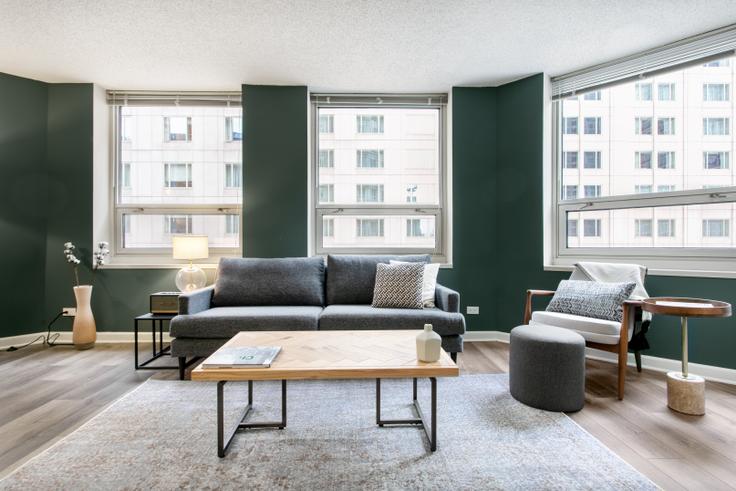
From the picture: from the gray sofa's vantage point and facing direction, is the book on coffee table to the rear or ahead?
ahead

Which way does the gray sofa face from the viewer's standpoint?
toward the camera

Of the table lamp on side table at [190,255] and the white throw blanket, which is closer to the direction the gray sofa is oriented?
the white throw blanket

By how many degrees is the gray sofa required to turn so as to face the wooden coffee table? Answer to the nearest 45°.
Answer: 0° — it already faces it

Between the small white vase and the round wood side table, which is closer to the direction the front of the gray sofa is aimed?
the small white vase

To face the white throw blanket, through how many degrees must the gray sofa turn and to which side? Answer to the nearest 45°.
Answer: approximately 90° to its left

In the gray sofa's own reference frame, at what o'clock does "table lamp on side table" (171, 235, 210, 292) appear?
The table lamp on side table is roughly at 4 o'clock from the gray sofa.

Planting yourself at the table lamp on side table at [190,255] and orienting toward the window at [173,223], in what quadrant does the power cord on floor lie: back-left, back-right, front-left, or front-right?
front-left

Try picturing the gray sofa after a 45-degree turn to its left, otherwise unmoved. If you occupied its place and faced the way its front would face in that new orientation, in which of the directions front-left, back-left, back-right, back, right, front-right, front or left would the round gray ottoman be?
front

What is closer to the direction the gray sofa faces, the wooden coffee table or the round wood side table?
the wooden coffee table

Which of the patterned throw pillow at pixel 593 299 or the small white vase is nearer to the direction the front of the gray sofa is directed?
the small white vase

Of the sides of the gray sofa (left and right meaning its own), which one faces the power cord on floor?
right

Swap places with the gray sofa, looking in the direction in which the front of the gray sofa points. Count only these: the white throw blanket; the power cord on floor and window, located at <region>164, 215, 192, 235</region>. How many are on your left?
1

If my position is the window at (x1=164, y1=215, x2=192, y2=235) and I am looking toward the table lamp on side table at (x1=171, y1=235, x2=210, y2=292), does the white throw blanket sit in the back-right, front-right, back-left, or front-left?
front-left

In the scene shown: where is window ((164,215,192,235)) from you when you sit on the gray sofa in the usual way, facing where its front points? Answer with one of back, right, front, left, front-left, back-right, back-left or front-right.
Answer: back-right

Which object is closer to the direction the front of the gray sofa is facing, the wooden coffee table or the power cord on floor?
the wooden coffee table

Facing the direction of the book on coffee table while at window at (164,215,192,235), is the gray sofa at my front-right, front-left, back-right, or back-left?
front-left

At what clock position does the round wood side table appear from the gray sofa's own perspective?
The round wood side table is roughly at 10 o'clock from the gray sofa.
